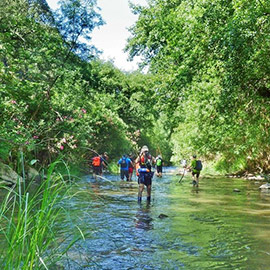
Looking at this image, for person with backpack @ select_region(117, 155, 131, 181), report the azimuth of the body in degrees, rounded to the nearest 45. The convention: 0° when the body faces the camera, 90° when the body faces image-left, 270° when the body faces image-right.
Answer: approximately 180°
